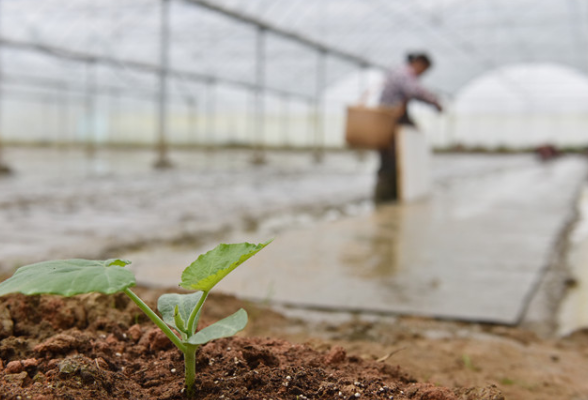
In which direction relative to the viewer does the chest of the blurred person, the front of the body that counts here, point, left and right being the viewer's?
facing to the right of the viewer

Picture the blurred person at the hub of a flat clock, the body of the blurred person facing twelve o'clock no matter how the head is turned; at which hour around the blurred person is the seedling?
The seedling is roughly at 3 o'clock from the blurred person.
